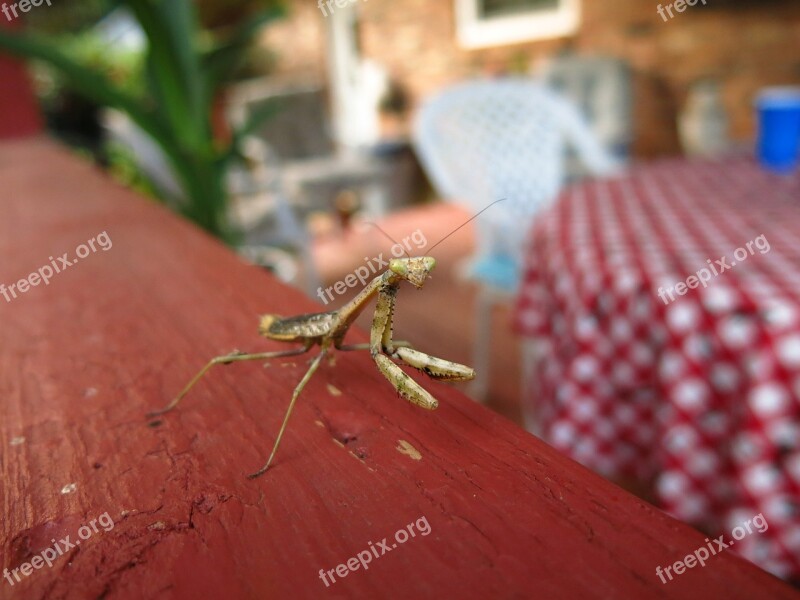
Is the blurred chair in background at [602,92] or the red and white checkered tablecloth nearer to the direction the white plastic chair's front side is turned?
the blurred chair in background

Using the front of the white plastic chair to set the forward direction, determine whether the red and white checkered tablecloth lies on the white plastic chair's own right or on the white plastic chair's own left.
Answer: on the white plastic chair's own right

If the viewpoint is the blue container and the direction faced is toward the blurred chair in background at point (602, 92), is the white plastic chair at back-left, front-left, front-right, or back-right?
front-left

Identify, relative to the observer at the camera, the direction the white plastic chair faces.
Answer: facing away from the viewer and to the right of the viewer

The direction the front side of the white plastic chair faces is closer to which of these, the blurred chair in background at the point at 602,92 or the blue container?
the blurred chair in background

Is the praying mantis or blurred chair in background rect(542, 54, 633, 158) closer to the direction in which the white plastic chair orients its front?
the blurred chair in background

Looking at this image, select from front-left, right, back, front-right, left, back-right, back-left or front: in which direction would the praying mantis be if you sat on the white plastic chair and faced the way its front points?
back-right

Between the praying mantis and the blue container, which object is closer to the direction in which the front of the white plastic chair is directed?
the blue container

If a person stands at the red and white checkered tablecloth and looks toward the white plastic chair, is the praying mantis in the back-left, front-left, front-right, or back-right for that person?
back-left
